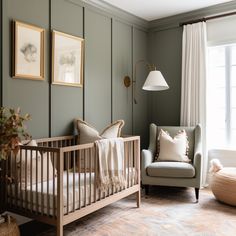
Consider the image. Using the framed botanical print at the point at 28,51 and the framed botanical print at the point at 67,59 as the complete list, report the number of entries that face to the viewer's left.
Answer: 0

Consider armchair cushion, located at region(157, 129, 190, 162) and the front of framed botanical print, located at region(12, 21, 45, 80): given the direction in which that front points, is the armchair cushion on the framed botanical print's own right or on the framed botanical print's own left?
on the framed botanical print's own left

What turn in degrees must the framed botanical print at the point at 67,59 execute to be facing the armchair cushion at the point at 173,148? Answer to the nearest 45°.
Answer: approximately 45° to its left

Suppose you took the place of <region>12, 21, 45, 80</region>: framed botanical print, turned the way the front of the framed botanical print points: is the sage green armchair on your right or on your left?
on your left

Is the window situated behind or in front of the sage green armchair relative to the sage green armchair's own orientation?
behind

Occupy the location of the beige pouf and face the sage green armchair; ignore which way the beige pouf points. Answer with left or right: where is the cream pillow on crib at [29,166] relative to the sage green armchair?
left
